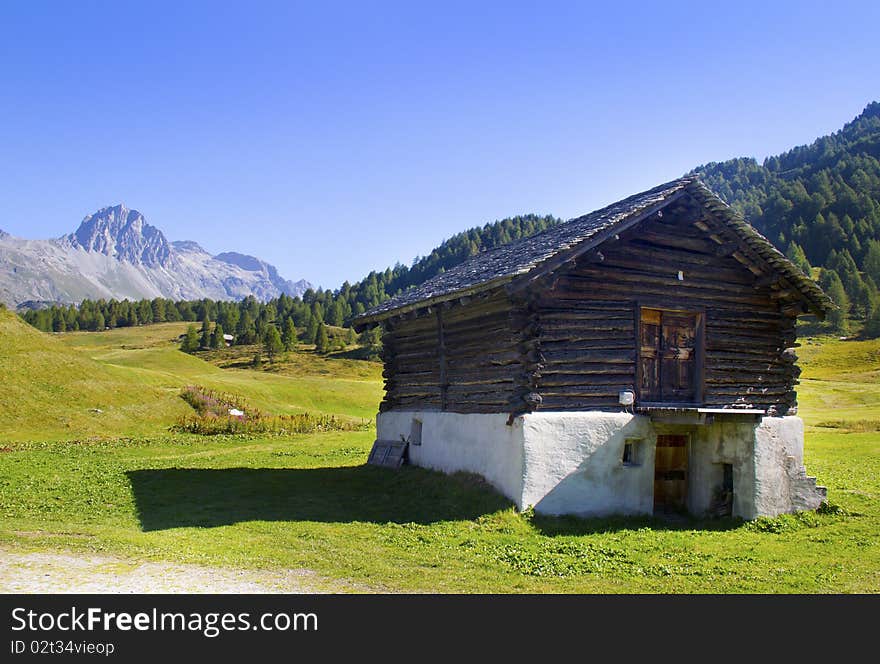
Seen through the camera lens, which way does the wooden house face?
facing the viewer and to the right of the viewer
